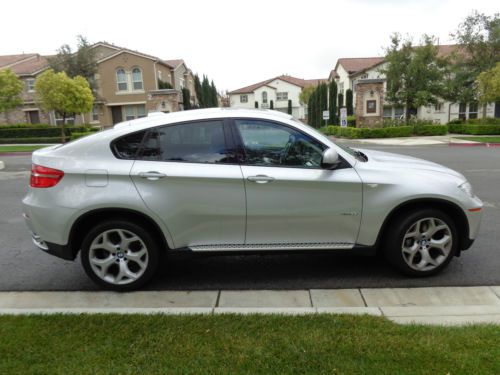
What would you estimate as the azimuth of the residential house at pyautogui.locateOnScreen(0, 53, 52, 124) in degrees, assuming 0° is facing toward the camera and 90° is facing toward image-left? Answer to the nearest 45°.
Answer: approximately 0°

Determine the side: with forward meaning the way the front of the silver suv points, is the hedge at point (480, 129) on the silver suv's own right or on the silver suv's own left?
on the silver suv's own left

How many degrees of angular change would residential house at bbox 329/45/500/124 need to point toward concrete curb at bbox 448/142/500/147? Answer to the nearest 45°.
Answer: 0° — it already faces it

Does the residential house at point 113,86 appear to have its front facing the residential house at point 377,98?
no

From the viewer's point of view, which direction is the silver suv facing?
to the viewer's right

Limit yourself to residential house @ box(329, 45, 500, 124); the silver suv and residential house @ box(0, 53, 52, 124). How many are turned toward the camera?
2

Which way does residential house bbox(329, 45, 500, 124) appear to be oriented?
toward the camera

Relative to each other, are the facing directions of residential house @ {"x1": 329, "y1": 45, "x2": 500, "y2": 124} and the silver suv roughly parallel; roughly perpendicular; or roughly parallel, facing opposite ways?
roughly perpendicular

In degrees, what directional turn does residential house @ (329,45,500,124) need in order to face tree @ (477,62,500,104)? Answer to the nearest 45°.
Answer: approximately 45° to its left

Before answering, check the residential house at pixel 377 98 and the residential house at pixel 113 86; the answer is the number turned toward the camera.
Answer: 2

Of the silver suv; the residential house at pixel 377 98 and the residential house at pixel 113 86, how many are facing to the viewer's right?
1

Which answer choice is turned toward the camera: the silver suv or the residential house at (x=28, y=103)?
the residential house

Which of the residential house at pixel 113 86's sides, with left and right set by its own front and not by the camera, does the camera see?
front

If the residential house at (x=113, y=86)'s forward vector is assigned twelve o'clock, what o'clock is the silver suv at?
The silver suv is roughly at 12 o'clock from the residential house.

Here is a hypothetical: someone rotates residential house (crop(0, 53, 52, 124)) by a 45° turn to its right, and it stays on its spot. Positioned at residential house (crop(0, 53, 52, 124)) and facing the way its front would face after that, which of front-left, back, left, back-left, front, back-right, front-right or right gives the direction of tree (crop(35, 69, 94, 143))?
front-left

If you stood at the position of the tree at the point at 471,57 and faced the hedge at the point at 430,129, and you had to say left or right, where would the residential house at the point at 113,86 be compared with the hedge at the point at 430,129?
right

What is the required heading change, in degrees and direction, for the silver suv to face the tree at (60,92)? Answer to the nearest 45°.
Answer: approximately 135° to its left

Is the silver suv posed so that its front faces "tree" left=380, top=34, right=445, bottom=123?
no
